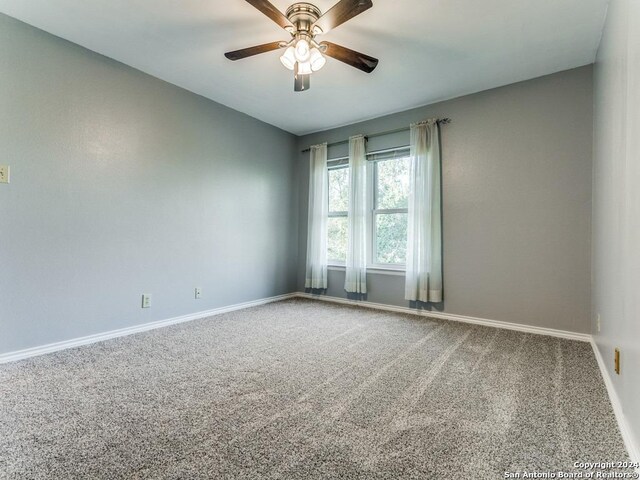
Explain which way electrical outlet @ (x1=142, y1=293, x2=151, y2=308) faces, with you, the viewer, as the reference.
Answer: facing the viewer and to the right of the viewer

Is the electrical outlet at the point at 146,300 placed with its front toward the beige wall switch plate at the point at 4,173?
no

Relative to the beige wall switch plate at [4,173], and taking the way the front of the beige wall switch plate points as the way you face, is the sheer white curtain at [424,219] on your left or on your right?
on your left

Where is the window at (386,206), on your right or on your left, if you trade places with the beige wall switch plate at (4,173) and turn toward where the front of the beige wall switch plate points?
on your left

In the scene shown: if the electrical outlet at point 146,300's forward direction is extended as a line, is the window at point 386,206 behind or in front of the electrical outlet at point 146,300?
in front

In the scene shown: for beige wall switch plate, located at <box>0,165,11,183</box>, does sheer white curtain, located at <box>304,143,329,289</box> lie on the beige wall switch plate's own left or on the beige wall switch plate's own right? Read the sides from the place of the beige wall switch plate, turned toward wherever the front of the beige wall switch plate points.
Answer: on the beige wall switch plate's own left

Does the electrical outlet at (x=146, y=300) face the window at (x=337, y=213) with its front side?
no

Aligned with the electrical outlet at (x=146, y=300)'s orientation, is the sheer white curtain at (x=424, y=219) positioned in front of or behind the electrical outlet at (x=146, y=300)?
in front

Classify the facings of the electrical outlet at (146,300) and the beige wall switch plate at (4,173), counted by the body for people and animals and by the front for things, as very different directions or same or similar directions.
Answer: same or similar directions

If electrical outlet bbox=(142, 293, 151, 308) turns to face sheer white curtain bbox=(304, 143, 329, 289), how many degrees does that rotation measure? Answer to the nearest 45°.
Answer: approximately 45° to its left

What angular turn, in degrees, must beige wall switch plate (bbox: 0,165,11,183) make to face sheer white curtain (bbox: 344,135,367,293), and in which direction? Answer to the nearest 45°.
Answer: approximately 90° to its left

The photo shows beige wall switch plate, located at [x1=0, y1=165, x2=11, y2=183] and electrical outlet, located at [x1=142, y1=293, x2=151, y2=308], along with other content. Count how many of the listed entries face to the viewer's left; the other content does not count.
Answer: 0
